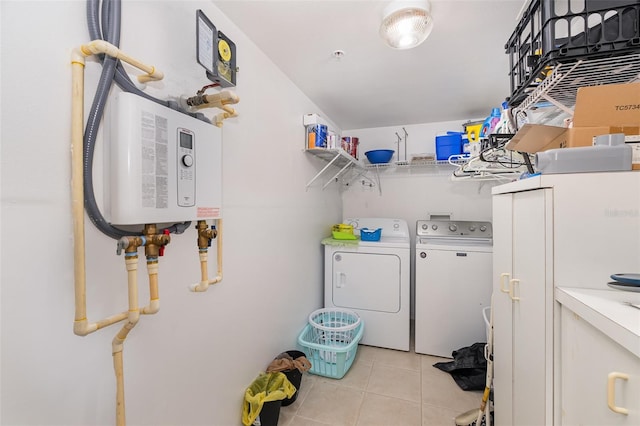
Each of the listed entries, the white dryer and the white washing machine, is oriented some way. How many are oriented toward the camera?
2

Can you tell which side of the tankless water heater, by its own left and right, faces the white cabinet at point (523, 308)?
front

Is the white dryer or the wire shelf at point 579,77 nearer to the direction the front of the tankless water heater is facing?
the wire shelf

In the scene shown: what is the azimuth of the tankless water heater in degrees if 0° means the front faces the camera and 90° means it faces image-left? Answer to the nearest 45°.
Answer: approximately 315°

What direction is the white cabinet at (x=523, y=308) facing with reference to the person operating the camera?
facing the viewer and to the left of the viewer

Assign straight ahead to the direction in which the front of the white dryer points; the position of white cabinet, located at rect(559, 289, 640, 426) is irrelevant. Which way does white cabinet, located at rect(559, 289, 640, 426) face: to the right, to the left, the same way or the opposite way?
to the right

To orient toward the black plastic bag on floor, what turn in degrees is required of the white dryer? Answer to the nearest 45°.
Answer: approximately 45° to its left

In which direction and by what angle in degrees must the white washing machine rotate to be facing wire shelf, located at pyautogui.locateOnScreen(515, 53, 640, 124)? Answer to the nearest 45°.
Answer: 0° — it already faces it

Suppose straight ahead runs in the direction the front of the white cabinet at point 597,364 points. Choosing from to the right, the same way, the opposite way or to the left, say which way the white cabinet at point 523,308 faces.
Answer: the same way

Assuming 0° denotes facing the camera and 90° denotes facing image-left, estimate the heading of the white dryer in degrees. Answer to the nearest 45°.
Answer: approximately 0°

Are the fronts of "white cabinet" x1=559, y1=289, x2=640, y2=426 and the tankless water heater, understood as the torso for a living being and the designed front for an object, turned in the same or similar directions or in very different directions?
very different directions

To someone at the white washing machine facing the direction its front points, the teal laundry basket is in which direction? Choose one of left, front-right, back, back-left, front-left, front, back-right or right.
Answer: front-right

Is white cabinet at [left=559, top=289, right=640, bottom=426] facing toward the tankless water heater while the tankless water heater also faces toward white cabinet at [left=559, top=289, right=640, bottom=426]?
yes

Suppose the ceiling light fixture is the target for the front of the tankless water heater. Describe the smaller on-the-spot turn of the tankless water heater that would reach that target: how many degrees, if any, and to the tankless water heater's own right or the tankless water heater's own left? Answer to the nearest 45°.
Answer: approximately 45° to the tankless water heater's own left

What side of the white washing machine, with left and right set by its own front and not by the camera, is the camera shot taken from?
front
